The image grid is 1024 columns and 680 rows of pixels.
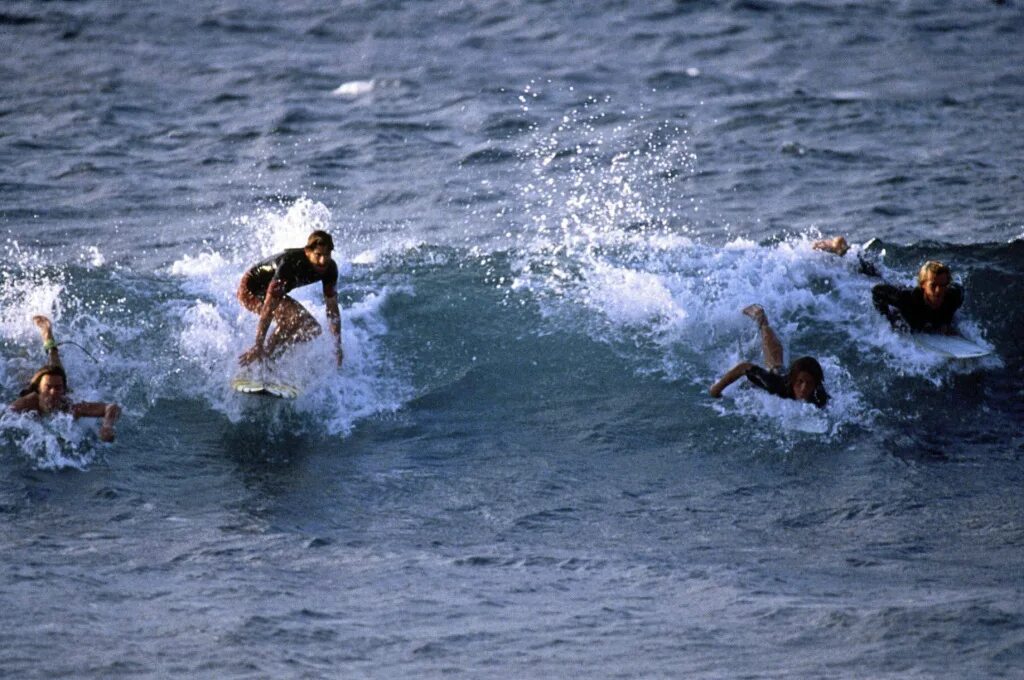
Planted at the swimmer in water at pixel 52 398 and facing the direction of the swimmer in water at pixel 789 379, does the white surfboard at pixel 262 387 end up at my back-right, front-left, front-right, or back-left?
front-left

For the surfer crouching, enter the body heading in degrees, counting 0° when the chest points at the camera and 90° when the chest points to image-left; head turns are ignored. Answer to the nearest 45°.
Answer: approximately 315°

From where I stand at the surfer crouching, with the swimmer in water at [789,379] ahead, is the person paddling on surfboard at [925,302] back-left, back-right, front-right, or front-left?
front-left

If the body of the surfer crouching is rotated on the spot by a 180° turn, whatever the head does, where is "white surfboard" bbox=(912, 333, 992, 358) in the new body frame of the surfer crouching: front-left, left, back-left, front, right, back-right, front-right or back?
back-right

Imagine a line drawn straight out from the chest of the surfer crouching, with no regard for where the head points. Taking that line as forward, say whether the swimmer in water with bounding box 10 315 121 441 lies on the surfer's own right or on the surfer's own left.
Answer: on the surfer's own right

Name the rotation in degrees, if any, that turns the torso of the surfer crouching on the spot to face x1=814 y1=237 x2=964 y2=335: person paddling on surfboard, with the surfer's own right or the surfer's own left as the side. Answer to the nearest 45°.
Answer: approximately 45° to the surfer's own left
